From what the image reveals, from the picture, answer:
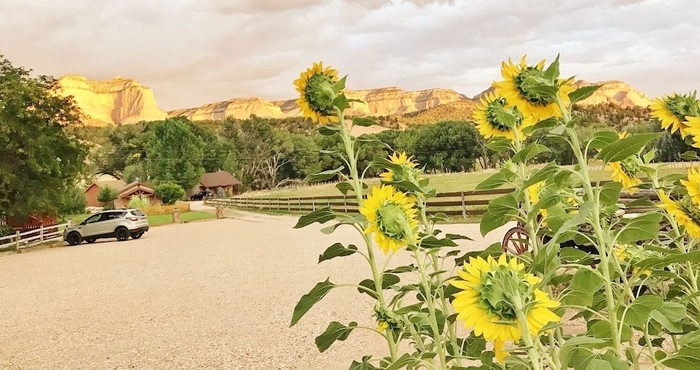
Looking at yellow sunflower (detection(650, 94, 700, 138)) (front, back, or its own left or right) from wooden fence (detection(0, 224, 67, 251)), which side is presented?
front

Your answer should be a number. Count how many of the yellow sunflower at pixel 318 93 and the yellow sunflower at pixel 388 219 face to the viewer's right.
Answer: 0

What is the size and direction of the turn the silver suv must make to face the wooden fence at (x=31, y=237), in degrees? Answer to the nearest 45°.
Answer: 0° — it already faces it

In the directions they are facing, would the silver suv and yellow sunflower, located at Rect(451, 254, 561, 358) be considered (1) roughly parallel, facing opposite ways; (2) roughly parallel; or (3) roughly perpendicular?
roughly perpendicular
